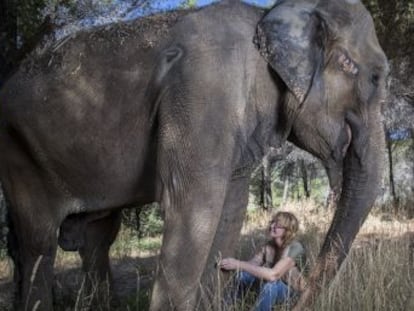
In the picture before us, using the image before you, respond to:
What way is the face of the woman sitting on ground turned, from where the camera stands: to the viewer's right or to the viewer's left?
to the viewer's left

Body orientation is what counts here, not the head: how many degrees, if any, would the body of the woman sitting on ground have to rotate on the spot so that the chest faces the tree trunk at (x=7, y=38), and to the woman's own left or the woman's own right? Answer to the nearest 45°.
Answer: approximately 90° to the woman's own right

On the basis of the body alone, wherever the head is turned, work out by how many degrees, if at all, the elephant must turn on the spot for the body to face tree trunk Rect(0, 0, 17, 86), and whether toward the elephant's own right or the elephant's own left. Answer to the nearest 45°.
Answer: approximately 135° to the elephant's own left

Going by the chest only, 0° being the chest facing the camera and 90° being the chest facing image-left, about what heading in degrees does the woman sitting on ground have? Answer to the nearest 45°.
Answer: approximately 45°

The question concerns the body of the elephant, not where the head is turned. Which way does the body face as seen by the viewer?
to the viewer's right
